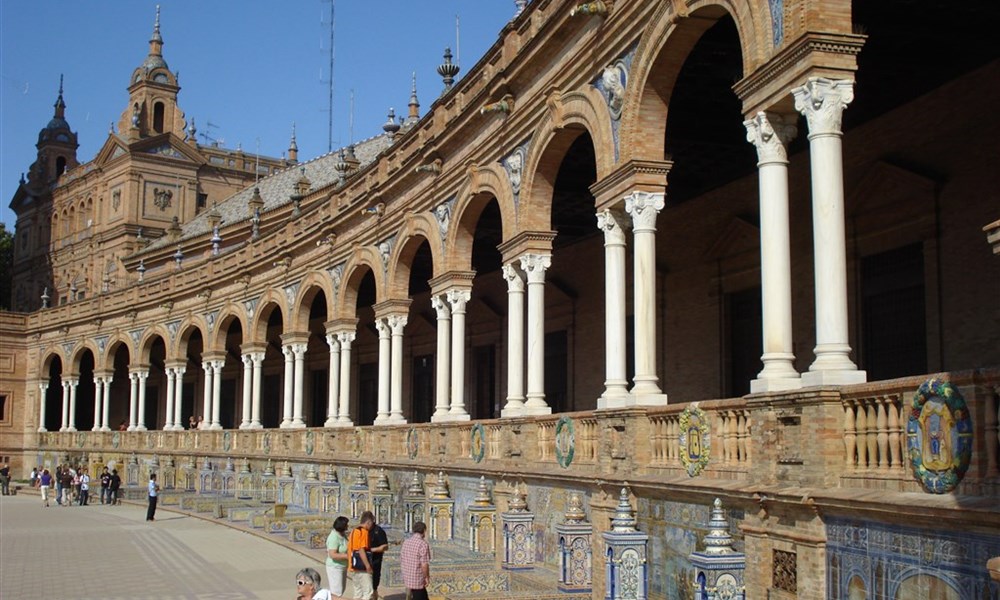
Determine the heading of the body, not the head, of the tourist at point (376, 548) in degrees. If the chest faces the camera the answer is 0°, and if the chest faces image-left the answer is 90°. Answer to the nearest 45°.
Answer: approximately 45°

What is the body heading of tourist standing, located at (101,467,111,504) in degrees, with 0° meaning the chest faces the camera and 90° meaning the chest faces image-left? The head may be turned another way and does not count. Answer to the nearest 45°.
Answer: approximately 0°

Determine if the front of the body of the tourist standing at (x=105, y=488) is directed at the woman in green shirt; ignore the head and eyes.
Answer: yes

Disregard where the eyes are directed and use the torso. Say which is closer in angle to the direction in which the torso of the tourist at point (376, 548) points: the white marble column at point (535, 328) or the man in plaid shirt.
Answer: the man in plaid shirt

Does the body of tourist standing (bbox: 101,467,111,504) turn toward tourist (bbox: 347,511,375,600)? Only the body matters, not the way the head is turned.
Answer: yes

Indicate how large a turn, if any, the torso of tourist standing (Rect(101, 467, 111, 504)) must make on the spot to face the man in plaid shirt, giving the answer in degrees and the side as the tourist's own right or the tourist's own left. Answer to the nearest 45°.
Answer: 0° — they already face them
